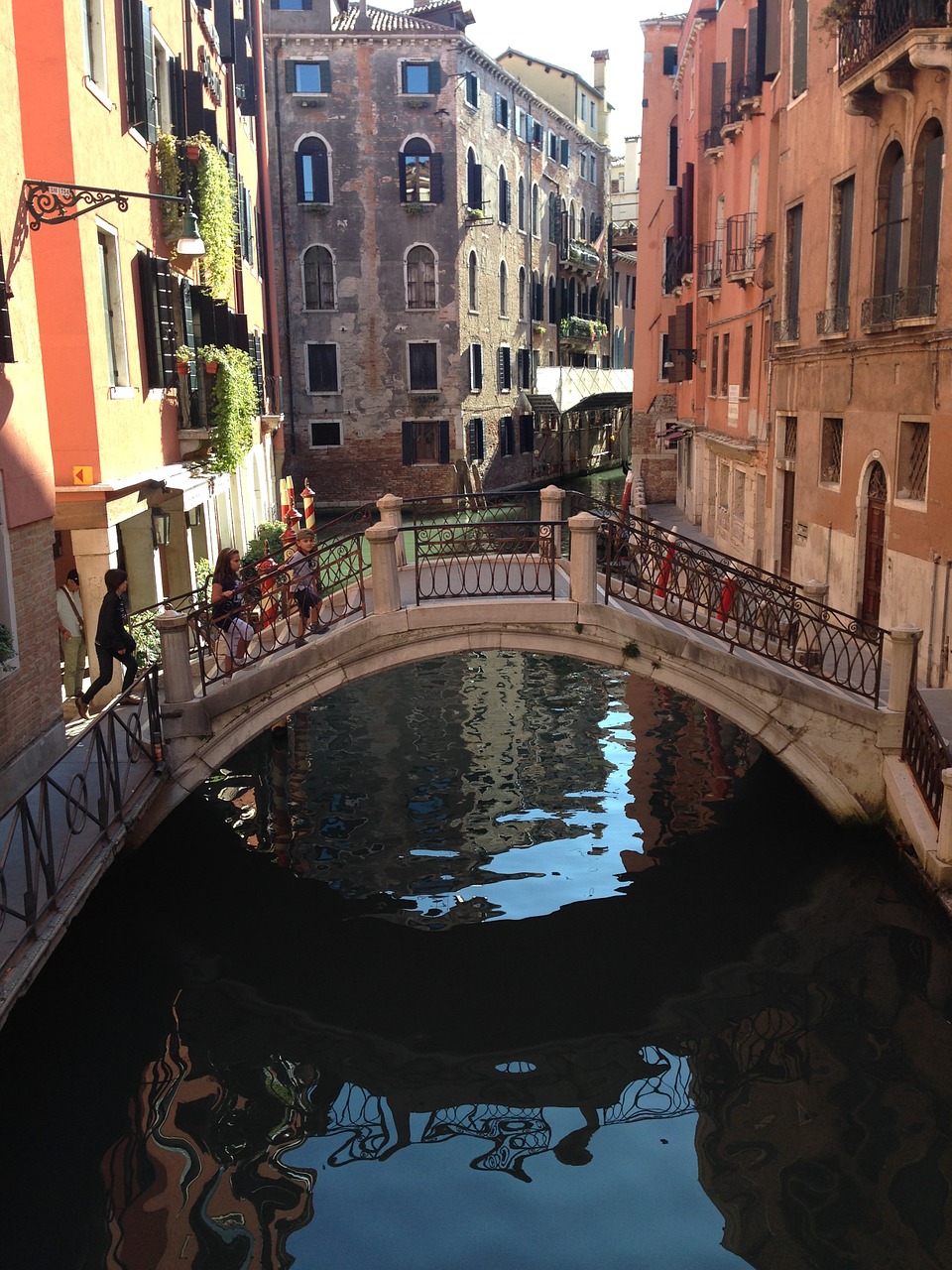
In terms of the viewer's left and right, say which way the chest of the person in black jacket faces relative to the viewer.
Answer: facing to the right of the viewer

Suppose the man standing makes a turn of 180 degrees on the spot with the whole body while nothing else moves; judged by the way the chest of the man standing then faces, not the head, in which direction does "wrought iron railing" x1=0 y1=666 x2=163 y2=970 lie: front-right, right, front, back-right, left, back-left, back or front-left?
back-left

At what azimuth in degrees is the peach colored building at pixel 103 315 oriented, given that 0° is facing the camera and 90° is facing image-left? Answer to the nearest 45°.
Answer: approximately 270°

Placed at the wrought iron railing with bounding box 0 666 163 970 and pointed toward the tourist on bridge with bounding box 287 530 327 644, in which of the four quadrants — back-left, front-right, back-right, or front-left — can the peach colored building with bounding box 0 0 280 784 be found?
front-left

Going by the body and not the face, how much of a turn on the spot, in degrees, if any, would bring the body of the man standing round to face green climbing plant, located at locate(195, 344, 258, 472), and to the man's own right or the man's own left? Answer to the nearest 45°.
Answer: approximately 90° to the man's own left

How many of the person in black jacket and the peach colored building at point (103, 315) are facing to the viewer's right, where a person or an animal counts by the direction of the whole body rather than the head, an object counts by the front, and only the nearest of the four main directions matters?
2

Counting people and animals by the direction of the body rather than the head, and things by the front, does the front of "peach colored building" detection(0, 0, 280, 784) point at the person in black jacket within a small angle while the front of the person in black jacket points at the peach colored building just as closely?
no

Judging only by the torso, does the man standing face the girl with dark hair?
yes

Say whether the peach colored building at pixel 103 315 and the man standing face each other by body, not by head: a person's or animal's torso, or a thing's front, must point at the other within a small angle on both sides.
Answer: no

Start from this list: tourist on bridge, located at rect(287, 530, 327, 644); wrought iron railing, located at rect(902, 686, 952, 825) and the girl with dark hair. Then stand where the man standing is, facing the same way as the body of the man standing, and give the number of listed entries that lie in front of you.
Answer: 3

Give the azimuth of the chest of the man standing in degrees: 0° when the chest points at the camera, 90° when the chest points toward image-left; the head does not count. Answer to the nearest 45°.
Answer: approximately 315°

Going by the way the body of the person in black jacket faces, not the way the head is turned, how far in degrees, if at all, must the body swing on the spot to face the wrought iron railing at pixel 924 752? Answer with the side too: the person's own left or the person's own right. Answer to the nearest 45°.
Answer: approximately 45° to the person's own right

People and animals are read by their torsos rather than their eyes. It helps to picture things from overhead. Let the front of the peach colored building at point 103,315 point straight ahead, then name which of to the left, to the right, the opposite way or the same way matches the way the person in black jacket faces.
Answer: the same way

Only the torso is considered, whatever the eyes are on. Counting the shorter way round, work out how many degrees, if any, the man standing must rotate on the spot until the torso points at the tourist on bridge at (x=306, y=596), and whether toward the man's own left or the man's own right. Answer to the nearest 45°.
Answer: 0° — they already face them
